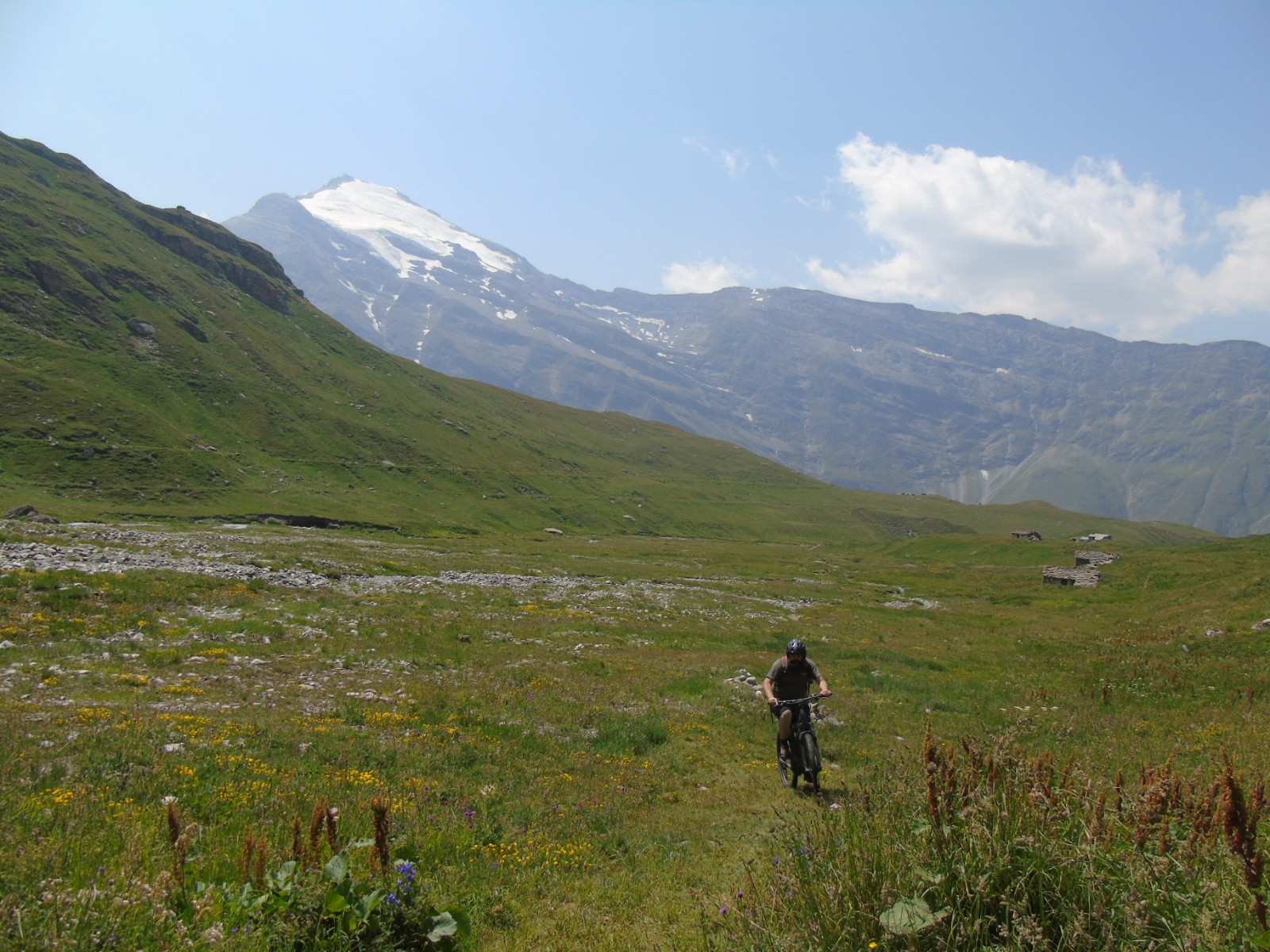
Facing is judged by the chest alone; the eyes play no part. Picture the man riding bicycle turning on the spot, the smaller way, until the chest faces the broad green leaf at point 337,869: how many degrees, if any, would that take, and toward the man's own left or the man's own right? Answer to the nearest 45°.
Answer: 0° — they already face it

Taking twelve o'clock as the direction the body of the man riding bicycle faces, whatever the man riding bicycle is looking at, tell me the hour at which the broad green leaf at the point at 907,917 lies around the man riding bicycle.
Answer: The broad green leaf is roughly at 12 o'clock from the man riding bicycle.

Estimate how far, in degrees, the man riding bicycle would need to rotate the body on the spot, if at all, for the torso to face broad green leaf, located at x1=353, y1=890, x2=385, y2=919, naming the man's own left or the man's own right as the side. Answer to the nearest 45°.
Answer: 0° — they already face it

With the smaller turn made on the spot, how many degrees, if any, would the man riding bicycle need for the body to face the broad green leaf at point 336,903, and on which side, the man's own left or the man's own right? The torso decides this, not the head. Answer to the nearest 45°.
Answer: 0° — they already face it

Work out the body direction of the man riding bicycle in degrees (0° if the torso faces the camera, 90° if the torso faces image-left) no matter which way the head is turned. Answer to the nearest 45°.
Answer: approximately 0°
